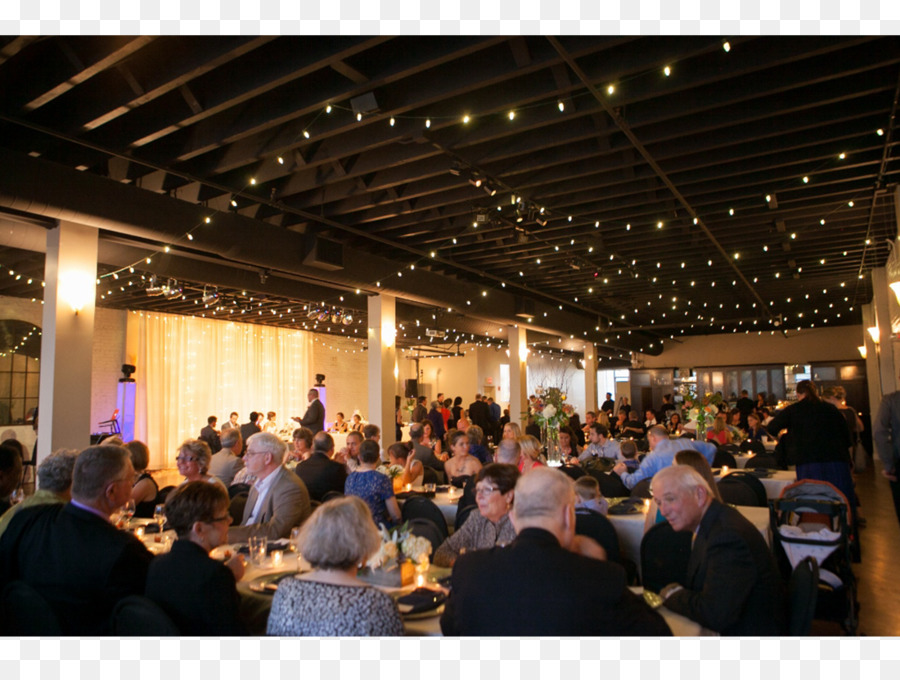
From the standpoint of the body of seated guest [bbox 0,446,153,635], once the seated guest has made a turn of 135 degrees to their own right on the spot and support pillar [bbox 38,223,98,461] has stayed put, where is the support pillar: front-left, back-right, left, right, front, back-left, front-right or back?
back

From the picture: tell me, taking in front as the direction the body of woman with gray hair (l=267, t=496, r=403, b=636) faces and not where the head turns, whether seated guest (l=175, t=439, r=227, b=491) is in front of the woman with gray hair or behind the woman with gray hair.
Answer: in front

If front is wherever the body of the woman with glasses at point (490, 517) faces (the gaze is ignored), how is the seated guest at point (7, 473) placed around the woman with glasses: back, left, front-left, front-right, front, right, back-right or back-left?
front-right

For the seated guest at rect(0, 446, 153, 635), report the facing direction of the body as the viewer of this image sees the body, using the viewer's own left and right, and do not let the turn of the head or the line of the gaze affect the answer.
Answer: facing away from the viewer and to the right of the viewer

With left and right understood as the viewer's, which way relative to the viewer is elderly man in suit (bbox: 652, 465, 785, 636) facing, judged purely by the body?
facing to the left of the viewer

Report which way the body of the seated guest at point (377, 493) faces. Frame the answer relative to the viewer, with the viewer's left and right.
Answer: facing away from the viewer

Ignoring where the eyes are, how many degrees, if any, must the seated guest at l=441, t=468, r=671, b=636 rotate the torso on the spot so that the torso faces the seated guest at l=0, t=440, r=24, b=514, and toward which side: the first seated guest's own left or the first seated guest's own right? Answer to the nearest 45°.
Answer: approximately 45° to the first seated guest's own left

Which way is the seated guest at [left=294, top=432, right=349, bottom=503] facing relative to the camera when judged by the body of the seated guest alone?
away from the camera

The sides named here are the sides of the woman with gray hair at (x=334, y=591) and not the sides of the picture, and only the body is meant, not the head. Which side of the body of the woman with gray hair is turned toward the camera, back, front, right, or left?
back

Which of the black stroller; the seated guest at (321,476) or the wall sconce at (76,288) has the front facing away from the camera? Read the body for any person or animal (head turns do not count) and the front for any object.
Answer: the seated guest

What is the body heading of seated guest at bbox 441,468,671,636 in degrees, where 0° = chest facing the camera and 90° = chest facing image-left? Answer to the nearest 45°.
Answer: approximately 180°

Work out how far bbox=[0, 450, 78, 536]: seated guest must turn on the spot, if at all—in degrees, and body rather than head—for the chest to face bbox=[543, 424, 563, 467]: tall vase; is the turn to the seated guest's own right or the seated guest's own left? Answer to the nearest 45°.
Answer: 0° — they already face it

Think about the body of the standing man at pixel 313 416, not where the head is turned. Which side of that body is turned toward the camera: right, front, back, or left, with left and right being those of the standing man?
left
